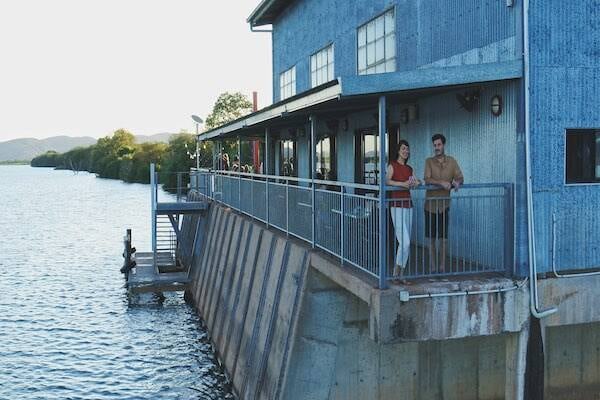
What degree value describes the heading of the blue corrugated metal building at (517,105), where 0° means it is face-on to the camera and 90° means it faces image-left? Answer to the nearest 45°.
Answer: approximately 45°

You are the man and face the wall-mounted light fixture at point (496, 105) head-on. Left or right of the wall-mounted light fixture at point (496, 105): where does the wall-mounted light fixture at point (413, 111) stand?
left

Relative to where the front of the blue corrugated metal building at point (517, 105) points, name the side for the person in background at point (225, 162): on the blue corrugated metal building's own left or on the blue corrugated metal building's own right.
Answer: on the blue corrugated metal building's own right

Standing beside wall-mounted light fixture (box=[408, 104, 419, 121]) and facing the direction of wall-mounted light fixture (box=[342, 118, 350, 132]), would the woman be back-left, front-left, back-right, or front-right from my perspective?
back-left
